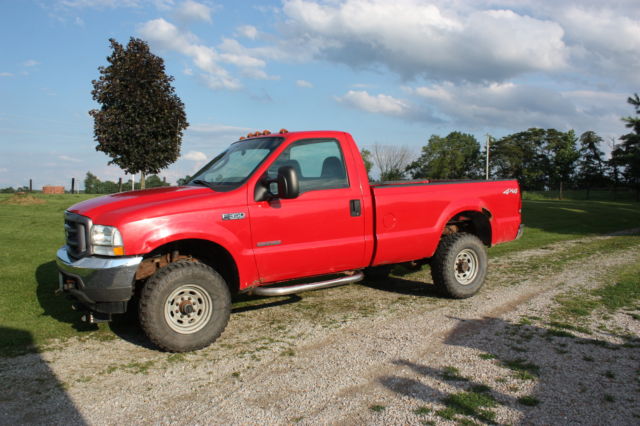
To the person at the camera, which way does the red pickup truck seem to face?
facing the viewer and to the left of the viewer
